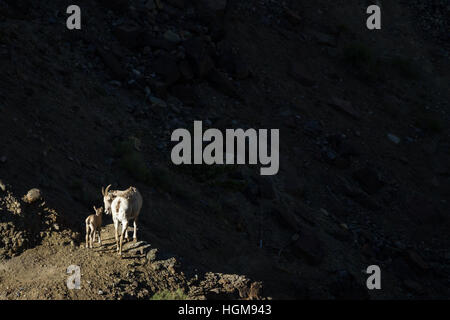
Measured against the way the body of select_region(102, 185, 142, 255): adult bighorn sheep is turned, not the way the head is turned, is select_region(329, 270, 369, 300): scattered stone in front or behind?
behind
